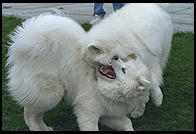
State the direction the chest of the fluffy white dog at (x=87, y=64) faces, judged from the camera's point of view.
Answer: to the viewer's right
